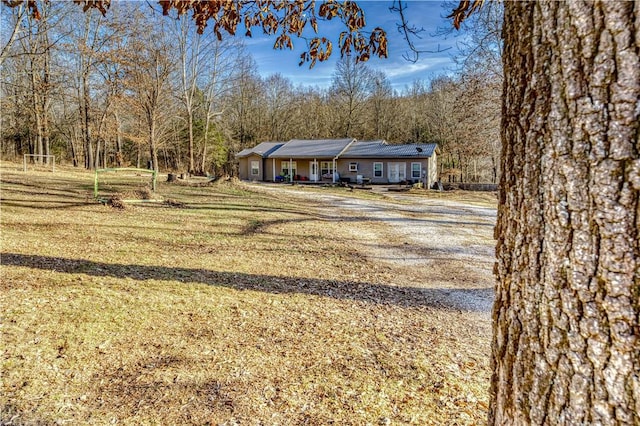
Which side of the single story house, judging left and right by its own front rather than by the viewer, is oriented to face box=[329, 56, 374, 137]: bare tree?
back

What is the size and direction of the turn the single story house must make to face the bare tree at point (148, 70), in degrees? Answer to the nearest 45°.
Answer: approximately 45° to its right

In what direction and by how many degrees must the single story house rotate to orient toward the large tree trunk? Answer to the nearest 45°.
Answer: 0° — it already faces it

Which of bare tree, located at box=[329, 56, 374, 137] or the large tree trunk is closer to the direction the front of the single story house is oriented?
the large tree trunk

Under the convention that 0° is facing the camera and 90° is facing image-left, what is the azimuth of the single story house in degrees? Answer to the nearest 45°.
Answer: approximately 0°
